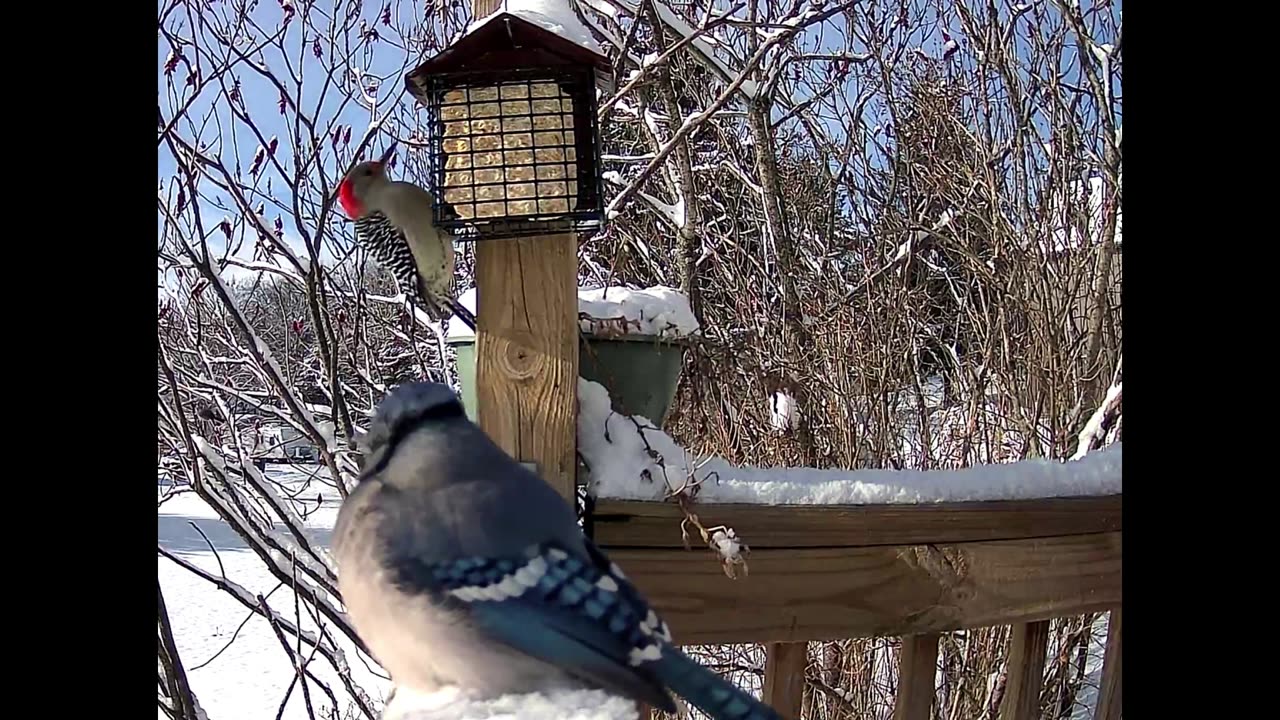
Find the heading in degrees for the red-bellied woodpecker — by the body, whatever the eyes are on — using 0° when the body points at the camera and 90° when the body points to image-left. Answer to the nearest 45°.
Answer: approximately 270°
